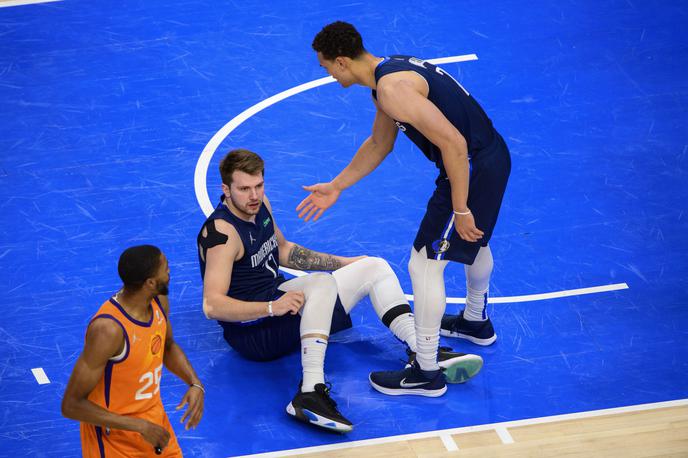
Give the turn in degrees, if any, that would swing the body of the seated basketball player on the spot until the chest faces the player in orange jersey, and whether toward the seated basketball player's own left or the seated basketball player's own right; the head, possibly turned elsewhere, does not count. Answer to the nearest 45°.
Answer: approximately 45° to the seated basketball player's own right

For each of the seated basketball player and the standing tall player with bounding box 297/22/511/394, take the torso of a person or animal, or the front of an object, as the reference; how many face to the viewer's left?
1

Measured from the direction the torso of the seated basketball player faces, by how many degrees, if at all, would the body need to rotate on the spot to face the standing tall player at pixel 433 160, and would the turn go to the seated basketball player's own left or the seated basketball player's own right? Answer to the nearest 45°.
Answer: approximately 45° to the seated basketball player's own left

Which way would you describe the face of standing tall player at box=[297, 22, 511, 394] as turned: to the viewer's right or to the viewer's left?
to the viewer's left

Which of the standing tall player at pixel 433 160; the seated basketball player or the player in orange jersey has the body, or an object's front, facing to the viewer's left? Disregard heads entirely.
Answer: the standing tall player

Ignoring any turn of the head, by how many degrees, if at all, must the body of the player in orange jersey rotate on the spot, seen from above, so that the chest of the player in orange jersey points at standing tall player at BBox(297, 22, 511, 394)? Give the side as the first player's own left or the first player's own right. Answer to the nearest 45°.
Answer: approximately 90° to the first player's own left

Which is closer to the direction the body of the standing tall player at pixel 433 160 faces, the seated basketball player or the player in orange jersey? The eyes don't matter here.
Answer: the seated basketball player

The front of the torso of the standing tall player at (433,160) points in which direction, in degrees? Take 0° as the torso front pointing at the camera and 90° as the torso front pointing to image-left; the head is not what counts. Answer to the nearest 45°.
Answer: approximately 90°

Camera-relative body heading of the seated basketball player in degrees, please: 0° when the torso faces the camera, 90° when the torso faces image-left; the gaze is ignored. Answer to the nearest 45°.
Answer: approximately 315°

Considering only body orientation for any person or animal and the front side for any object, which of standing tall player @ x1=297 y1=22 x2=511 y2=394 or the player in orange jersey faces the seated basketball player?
the standing tall player

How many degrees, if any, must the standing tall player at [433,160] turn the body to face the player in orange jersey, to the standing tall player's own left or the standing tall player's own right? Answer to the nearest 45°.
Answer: approximately 45° to the standing tall player's own left

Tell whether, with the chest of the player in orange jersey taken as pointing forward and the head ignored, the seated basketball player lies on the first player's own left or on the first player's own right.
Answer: on the first player's own left
